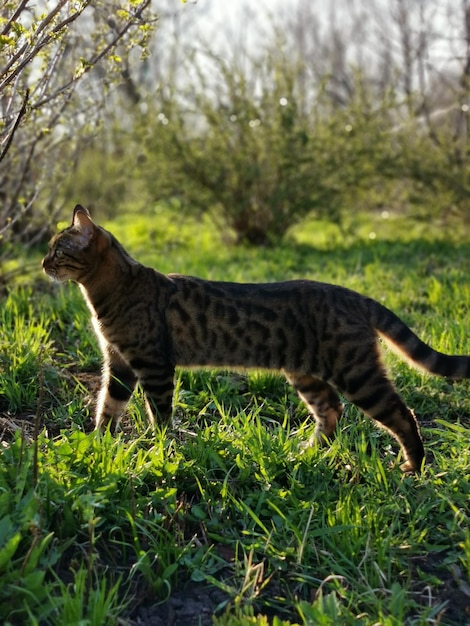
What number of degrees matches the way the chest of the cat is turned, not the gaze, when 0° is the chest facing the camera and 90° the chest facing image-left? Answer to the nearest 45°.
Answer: approximately 90°
